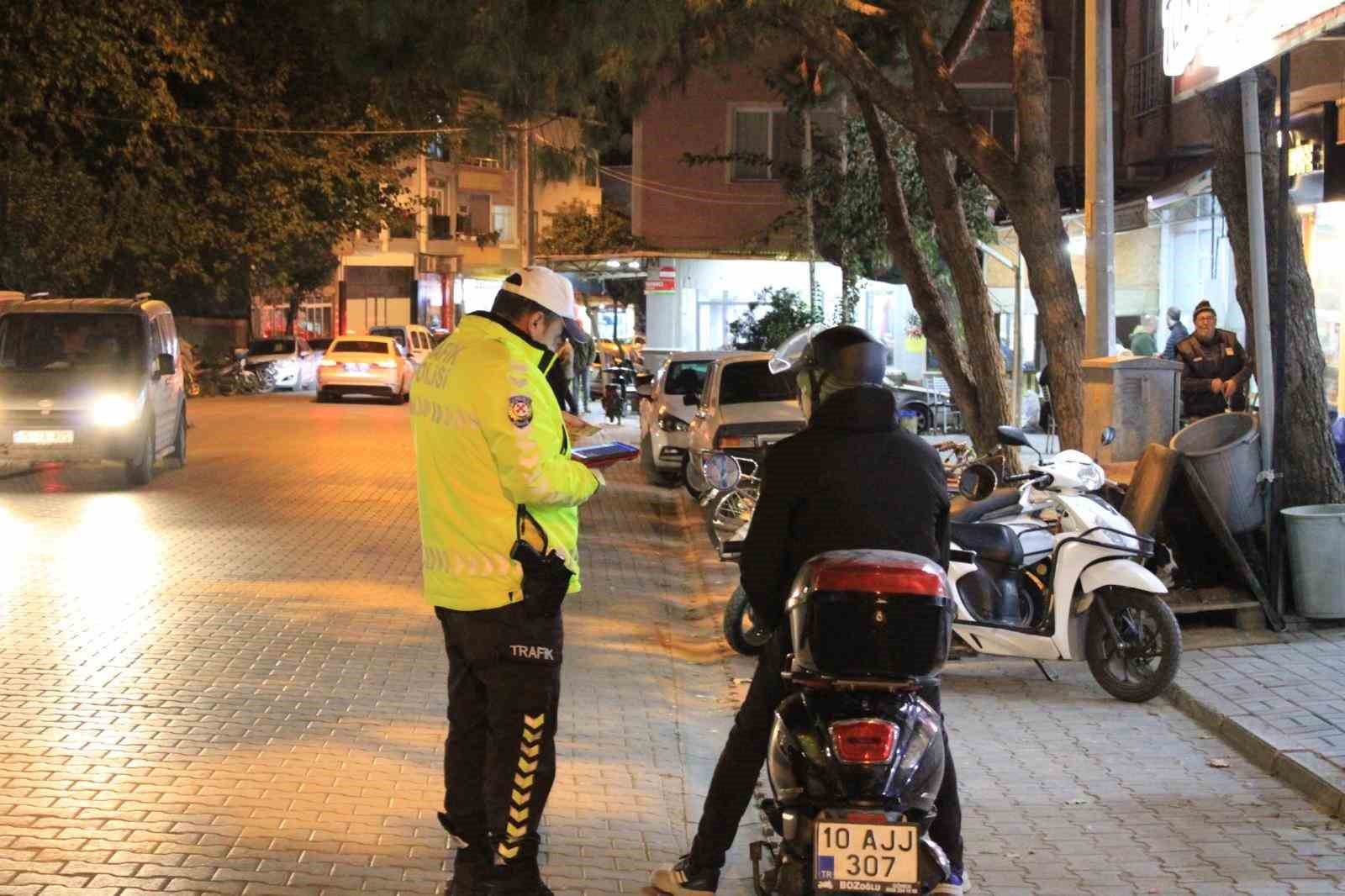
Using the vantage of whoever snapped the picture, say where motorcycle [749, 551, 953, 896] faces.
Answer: facing away from the viewer

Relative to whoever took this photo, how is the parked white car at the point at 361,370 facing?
facing away from the viewer

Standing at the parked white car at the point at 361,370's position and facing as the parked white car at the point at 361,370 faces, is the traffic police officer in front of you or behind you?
behind

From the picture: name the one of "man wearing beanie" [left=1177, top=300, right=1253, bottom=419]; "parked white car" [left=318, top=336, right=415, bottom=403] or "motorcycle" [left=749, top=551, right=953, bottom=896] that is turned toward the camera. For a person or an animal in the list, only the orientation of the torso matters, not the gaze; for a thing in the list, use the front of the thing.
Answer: the man wearing beanie

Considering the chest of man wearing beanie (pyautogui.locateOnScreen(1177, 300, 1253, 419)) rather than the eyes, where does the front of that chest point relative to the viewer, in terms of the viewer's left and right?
facing the viewer

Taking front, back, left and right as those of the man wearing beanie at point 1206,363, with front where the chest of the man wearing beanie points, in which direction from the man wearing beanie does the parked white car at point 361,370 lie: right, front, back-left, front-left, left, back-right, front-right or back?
back-right

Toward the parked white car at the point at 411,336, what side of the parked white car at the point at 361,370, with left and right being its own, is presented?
front

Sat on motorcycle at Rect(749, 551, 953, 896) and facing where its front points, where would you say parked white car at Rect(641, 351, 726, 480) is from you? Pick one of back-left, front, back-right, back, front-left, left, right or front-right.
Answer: front

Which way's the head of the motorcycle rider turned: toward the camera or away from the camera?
away from the camera

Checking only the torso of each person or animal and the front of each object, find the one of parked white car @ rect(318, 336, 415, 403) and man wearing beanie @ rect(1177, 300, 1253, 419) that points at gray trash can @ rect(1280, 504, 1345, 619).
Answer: the man wearing beanie

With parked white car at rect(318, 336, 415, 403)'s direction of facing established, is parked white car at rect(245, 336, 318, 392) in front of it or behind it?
in front

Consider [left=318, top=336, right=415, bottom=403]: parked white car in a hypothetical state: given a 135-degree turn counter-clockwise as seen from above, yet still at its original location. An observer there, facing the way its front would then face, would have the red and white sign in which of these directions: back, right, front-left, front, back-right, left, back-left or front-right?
back-left

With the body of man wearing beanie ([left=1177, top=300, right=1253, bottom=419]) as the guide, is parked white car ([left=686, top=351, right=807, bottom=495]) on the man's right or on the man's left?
on the man's right
